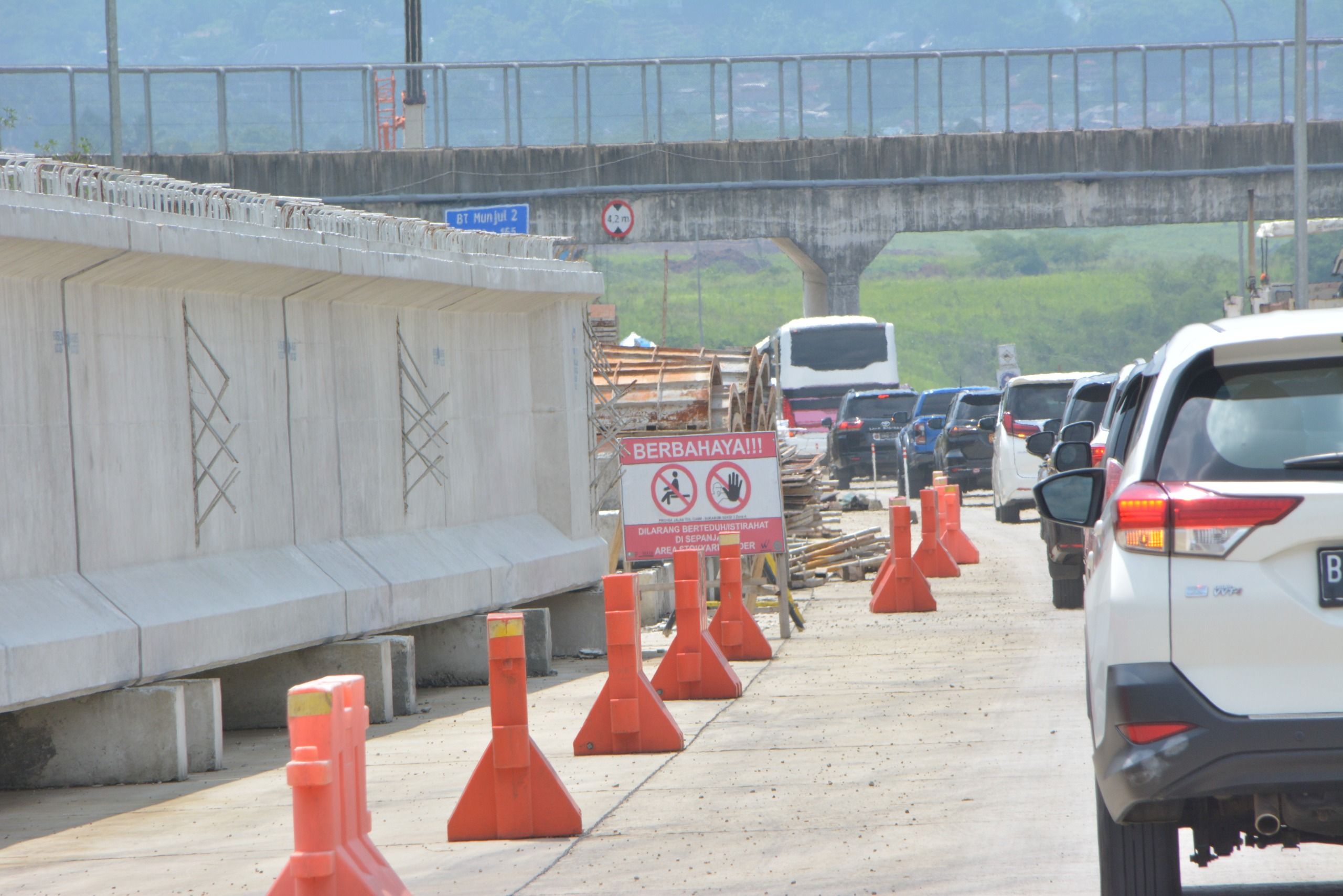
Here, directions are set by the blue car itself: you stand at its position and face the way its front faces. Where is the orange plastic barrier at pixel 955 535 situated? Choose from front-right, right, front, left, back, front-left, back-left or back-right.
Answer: back

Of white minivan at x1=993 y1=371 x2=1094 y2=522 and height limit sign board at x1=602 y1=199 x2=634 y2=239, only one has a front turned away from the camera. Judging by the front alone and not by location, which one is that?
the white minivan

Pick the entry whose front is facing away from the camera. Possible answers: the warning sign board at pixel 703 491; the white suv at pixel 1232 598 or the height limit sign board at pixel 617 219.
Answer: the white suv

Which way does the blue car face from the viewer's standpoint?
away from the camera

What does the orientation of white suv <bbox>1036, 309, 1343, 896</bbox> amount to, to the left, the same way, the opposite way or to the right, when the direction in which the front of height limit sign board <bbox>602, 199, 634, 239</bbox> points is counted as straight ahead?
the opposite way

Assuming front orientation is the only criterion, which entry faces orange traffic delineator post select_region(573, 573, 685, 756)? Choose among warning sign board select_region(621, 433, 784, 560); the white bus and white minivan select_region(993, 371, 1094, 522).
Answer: the warning sign board

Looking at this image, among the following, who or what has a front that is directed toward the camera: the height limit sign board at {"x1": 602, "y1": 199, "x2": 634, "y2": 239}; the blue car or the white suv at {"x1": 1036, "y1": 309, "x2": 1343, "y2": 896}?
the height limit sign board

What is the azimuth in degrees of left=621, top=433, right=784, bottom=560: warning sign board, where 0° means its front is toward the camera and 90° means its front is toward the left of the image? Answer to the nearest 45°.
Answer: approximately 0°

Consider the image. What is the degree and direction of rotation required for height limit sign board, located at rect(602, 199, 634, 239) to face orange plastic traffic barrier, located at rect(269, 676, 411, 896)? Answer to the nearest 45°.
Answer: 0° — it already faces it

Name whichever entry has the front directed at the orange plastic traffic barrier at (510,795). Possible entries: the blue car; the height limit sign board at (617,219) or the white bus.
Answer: the height limit sign board

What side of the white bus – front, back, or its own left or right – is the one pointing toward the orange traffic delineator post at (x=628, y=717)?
back

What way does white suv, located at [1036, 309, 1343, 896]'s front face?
away from the camera

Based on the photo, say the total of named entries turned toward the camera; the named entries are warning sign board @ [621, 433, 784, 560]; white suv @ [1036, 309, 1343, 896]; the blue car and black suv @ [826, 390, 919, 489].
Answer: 1

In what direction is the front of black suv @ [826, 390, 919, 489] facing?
away from the camera

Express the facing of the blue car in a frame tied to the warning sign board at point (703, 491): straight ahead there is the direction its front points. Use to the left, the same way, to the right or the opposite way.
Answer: the opposite way

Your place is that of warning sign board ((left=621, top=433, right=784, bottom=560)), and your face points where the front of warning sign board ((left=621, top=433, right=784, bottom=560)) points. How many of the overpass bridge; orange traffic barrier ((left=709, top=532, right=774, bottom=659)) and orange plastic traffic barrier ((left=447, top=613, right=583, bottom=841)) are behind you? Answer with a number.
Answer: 1

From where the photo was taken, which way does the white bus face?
away from the camera
